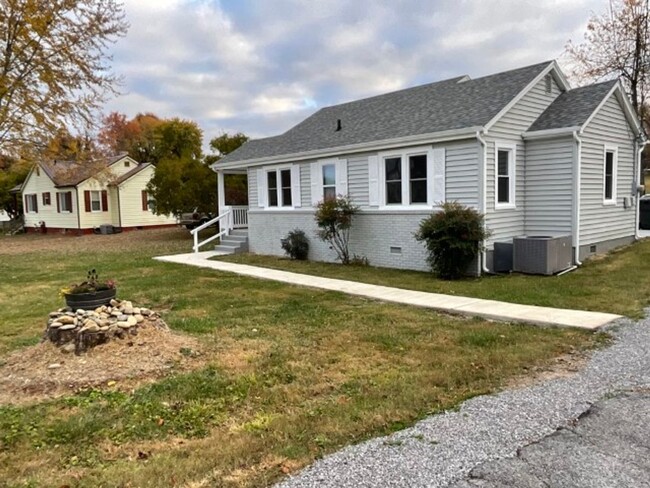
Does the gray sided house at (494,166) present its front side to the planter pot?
yes

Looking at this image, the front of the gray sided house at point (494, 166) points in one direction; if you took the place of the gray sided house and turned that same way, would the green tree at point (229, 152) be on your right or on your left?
on your right

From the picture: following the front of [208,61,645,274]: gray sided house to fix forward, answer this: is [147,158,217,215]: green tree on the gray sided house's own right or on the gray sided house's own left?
on the gray sided house's own right

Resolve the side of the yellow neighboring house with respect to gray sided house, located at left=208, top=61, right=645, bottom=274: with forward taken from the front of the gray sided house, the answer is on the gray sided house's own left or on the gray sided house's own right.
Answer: on the gray sided house's own right

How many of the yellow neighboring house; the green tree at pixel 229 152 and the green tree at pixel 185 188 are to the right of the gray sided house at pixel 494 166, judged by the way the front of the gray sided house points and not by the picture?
3

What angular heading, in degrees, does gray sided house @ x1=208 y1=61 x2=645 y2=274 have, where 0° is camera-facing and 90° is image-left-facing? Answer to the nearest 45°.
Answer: approximately 45°

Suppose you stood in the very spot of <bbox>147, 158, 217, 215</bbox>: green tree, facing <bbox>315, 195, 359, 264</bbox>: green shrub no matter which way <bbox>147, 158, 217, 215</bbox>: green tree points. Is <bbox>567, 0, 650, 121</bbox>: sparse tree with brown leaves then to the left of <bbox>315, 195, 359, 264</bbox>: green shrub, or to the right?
left

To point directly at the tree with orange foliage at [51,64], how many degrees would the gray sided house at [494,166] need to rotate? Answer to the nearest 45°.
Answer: approximately 45° to its right

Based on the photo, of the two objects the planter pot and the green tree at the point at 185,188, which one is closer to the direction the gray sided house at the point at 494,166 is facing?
the planter pot

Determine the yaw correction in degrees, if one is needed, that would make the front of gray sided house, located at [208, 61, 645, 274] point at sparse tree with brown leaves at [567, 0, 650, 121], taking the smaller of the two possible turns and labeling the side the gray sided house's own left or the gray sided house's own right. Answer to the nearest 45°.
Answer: approximately 180°
